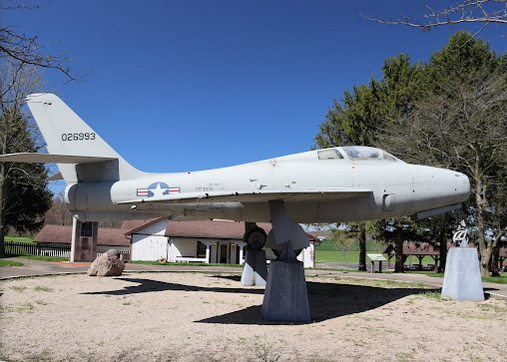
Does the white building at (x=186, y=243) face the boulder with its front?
yes

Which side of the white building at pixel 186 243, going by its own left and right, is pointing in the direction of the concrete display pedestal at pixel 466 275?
front

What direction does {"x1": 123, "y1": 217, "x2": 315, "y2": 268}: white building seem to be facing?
toward the camera

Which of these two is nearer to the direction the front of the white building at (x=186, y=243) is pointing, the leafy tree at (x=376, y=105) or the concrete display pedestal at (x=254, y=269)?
the concrete display pedestal

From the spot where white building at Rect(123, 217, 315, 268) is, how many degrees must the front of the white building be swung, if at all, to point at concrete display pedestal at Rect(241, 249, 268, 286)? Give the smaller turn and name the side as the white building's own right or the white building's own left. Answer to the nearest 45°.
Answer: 0° — it already faces it

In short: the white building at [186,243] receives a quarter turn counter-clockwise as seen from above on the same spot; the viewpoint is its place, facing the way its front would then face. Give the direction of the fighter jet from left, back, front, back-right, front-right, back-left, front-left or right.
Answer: right

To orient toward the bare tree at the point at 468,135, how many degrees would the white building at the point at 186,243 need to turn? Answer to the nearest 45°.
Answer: approximately 45° to its left

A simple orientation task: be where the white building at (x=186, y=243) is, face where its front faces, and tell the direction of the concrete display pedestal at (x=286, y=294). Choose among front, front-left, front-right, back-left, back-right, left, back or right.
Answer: front

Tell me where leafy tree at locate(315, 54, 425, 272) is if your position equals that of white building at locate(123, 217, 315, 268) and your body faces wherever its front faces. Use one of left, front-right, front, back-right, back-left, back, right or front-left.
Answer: front-left
